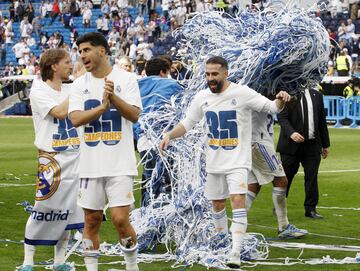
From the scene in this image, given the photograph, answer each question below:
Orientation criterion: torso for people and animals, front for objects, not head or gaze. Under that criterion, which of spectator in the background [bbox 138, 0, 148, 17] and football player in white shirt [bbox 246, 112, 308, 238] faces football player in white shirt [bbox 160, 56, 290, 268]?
the spectator in the background

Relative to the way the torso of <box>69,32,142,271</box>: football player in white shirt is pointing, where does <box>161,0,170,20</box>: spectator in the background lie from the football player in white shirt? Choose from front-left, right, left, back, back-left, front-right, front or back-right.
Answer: back

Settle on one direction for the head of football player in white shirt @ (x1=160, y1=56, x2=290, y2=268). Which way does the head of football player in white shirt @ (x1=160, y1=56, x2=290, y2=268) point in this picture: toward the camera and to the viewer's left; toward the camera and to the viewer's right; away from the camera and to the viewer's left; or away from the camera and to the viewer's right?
toward the camera and to the viewer's left

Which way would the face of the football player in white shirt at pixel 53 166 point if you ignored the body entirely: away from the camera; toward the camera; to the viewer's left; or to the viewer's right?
to the viewer's right

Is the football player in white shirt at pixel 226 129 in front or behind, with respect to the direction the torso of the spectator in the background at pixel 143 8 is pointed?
in front

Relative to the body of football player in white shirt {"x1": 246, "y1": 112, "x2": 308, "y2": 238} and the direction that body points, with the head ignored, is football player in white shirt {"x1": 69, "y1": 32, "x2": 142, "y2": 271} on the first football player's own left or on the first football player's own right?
on the first football player's own right

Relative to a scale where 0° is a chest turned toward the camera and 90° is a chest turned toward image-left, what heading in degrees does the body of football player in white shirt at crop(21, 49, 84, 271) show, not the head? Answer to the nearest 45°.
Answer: approximately 315°

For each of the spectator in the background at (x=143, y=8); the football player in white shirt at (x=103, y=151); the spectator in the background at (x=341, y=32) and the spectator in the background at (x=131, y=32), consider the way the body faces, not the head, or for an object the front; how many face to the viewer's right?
0

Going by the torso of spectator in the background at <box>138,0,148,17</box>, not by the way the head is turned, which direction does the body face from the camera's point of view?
toward the camera

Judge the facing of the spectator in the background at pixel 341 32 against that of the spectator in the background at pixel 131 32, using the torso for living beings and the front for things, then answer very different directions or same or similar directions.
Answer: same or similar directions

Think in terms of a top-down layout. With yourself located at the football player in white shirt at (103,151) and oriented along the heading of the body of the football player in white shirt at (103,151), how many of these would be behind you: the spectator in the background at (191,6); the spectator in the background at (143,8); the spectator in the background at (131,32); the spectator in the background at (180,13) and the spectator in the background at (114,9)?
5

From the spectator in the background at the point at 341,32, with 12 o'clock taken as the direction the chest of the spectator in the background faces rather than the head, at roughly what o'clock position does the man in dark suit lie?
The man in dark suit is roughly at 12 o'clock from the spectator in the background.

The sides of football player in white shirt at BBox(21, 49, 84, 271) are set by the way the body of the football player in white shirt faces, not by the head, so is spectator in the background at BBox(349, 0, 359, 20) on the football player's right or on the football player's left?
on the football player's left
